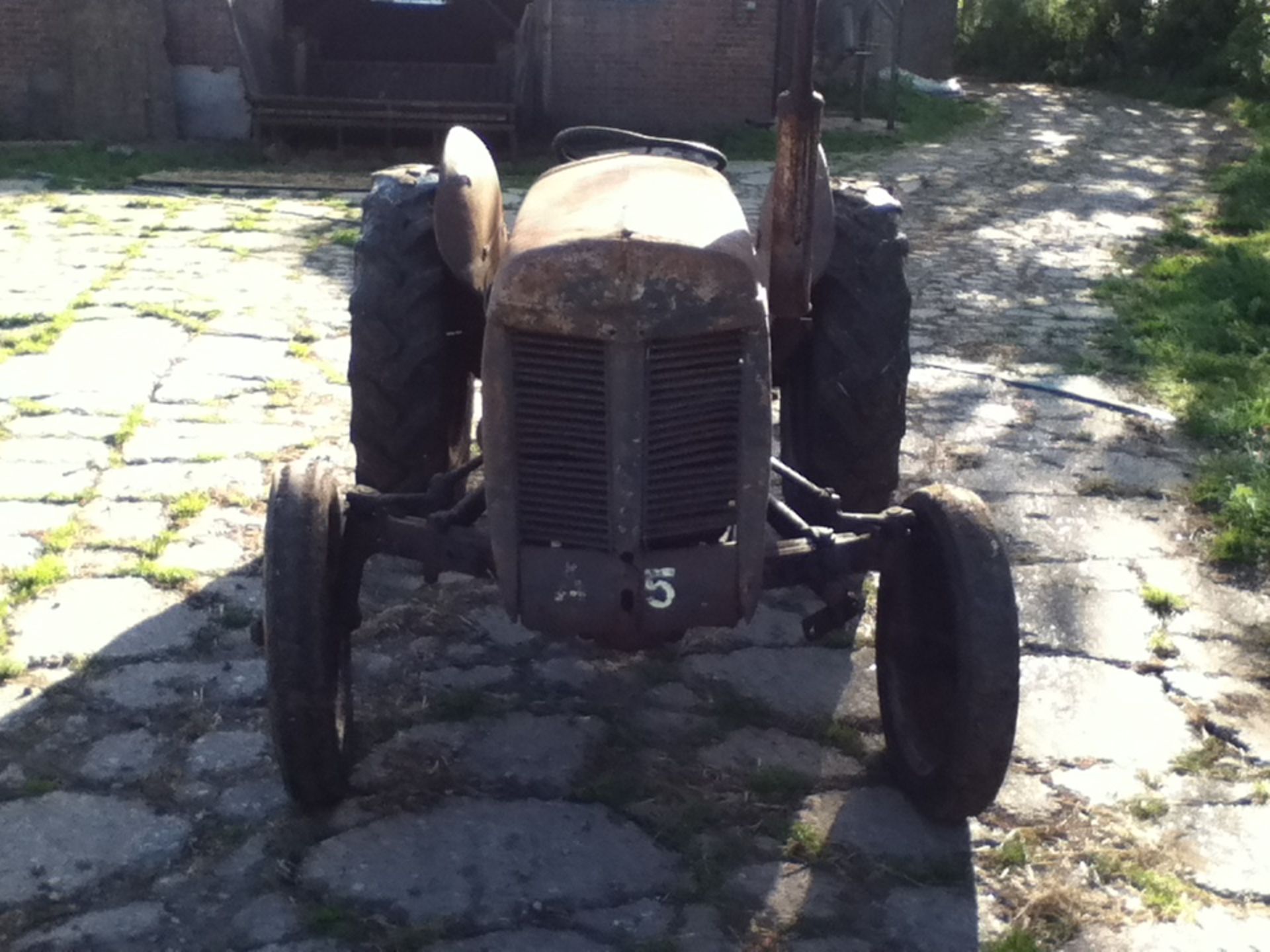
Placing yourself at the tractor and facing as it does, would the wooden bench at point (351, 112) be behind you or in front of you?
behind

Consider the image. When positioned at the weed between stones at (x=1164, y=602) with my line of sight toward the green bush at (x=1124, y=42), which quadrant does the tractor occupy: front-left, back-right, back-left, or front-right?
back-left

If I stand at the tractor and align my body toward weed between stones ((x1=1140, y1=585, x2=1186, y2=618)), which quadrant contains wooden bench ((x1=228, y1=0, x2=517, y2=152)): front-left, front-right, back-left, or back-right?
front-left

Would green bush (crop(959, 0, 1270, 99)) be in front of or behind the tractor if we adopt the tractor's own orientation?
behind

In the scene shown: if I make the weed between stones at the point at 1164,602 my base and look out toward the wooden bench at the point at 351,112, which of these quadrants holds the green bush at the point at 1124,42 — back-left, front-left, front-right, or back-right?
front-right

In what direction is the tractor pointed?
toward the camera

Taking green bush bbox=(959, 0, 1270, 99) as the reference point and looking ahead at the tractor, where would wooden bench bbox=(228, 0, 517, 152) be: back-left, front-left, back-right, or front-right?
front-right

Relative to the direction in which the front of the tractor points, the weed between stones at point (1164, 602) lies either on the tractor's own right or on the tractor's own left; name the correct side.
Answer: on the tractor's own left

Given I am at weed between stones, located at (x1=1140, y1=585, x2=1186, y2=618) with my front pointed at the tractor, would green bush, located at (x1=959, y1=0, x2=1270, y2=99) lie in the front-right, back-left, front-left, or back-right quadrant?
back-right
